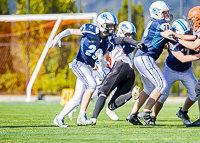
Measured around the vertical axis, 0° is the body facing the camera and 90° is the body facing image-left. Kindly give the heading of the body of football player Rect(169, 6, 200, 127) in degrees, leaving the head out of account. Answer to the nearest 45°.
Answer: approximately 90°

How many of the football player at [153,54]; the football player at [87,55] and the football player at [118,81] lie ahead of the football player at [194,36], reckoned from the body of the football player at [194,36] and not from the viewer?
3

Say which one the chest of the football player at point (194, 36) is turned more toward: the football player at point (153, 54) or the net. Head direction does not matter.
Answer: the football player

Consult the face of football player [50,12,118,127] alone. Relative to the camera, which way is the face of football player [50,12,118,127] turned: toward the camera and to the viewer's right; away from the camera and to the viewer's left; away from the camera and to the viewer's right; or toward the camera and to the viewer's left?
toward the camera and to the viewer's right

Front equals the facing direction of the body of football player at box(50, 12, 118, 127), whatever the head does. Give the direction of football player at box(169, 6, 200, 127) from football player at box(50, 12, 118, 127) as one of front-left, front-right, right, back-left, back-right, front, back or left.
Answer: front-left

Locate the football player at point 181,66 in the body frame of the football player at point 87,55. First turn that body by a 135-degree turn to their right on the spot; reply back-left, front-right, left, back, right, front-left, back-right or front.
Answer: back
